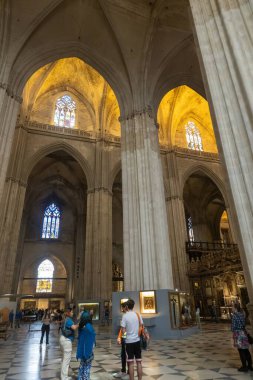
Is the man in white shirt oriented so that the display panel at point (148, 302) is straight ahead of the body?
yes

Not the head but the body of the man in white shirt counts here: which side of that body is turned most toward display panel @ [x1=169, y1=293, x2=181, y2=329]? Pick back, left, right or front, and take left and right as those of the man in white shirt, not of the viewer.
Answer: front

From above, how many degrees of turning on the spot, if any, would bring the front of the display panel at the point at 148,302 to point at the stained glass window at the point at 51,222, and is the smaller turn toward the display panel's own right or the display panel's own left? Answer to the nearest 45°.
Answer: approximately 135° to the display panel's own right

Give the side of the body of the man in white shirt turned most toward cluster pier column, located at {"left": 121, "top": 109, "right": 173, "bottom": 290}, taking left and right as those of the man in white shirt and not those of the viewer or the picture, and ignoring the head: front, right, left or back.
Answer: front

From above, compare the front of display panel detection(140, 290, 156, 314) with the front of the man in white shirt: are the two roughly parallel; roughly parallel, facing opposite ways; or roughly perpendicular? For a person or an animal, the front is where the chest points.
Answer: roughly parallel, facing opposite ways

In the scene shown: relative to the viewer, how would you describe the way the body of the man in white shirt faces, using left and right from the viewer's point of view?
facing away from the viewer

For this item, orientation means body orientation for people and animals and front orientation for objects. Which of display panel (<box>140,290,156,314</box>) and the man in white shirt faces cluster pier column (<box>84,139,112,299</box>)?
the man in white shirt

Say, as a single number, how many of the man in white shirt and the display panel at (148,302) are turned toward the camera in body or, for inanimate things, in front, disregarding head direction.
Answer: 1

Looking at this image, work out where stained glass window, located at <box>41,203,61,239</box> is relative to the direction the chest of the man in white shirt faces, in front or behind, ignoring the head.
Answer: in front

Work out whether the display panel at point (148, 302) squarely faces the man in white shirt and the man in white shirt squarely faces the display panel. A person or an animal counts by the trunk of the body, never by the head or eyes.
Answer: yes

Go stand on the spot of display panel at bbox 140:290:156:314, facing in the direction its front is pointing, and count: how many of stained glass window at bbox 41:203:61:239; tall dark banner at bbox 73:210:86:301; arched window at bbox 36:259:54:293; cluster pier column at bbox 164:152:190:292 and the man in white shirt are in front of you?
1

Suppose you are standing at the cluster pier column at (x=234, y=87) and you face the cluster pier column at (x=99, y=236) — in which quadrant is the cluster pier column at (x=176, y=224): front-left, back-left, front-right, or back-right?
front-right

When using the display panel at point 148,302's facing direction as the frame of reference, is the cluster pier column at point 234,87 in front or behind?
in front

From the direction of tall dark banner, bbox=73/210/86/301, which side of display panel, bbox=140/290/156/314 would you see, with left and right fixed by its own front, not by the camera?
back

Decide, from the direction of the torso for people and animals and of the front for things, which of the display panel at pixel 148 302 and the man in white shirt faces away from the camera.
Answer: the man in white shirt

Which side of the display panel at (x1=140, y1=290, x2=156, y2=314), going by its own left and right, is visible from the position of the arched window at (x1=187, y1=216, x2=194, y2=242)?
back

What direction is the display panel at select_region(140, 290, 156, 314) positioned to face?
toward the camera
